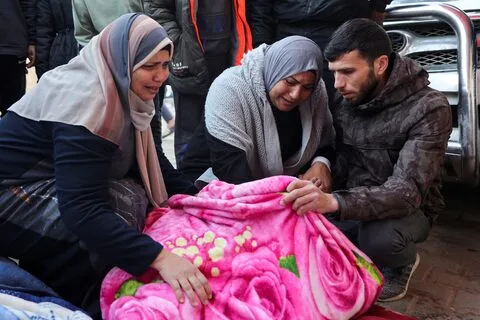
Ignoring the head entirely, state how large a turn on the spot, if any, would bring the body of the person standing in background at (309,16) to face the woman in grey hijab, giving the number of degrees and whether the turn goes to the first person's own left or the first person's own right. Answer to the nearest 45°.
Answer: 0° — they already face them

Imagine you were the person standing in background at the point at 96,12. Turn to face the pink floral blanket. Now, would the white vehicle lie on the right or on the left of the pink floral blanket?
left

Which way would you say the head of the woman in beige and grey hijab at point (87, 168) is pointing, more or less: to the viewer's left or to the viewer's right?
to the viewer's right

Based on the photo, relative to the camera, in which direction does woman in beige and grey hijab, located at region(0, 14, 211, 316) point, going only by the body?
to the viewer's right

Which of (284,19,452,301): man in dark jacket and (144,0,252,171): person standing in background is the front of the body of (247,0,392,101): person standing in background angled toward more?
the man in dark jacket

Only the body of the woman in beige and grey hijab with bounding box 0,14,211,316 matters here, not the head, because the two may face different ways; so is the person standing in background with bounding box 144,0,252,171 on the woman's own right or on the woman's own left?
on the woman's own left

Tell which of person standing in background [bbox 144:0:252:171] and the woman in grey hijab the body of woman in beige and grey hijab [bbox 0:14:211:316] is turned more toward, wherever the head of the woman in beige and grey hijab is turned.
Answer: the woman in grey hijab

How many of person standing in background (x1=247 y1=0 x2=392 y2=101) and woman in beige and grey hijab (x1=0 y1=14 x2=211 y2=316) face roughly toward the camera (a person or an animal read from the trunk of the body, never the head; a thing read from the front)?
1

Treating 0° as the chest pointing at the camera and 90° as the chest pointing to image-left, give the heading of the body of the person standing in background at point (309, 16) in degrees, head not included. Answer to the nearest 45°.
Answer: approximately 0°

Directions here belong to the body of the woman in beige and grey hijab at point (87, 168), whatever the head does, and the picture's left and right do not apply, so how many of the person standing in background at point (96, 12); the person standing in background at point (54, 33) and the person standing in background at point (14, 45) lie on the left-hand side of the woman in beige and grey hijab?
3

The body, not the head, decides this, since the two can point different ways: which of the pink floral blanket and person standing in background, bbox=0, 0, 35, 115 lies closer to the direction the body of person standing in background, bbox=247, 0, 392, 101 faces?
the pink floral blanket

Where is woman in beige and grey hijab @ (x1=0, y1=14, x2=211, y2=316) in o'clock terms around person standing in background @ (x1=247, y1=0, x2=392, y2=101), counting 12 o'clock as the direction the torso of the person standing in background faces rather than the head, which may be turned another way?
The woman in beige and grey hijab is roughly at 1 o'clock from the person standing in background.
